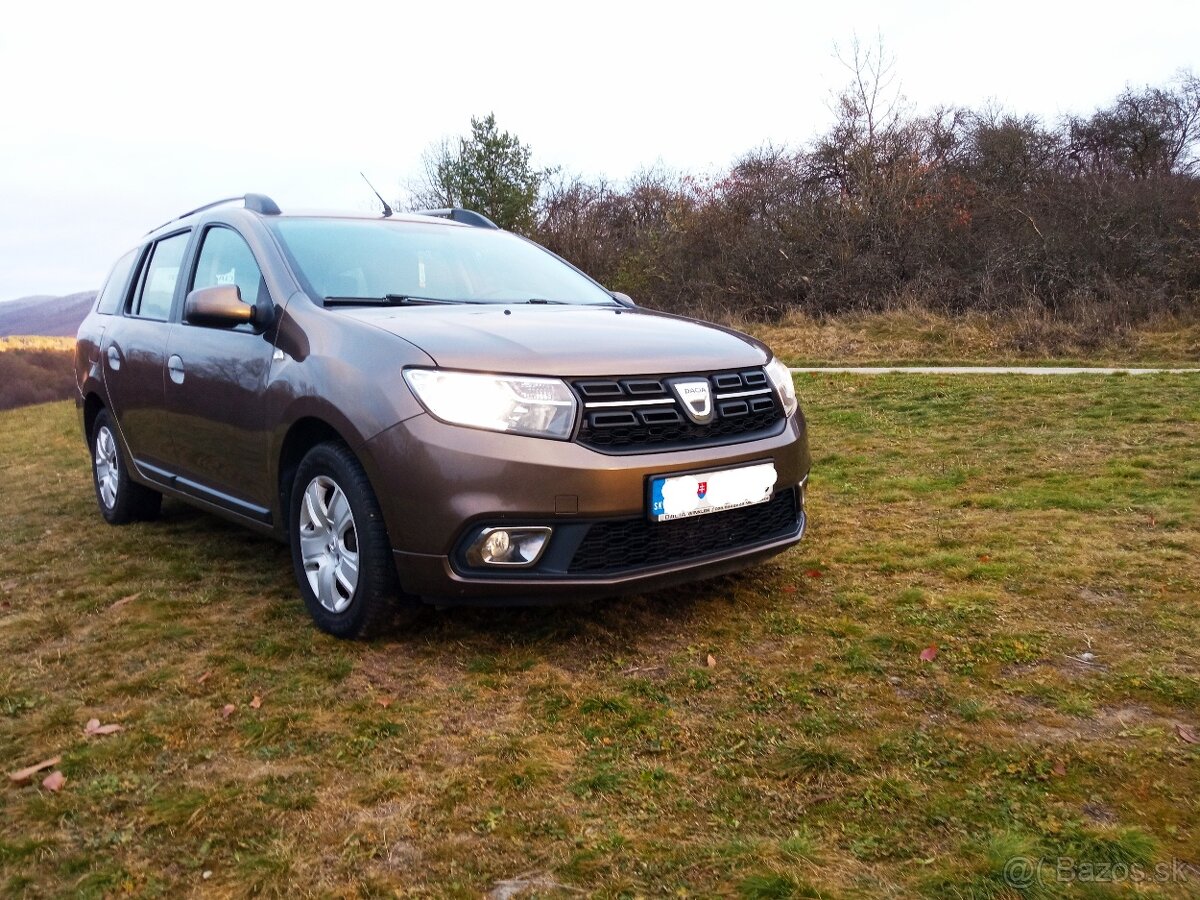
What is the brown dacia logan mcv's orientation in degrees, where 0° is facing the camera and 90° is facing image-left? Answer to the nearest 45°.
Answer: approximately 315°

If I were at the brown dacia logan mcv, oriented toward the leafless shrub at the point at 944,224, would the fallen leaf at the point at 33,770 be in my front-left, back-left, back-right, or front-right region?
back-right

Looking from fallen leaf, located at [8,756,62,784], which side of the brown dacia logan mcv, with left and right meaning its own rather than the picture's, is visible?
right

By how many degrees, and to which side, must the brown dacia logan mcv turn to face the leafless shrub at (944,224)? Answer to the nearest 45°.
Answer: approximately 90° to its left
